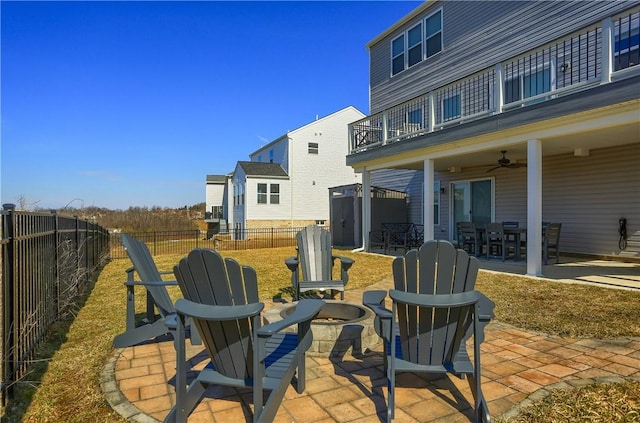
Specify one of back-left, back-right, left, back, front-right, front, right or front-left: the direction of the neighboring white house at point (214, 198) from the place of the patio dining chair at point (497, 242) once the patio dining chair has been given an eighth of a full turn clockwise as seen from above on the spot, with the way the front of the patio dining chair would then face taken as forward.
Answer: back-left

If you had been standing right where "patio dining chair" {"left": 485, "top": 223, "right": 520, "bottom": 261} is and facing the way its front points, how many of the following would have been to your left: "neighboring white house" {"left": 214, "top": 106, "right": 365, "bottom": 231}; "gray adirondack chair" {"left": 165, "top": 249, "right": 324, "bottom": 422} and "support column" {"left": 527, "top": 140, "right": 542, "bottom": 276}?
1

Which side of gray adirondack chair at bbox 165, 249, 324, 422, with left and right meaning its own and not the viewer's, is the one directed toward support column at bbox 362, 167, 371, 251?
front

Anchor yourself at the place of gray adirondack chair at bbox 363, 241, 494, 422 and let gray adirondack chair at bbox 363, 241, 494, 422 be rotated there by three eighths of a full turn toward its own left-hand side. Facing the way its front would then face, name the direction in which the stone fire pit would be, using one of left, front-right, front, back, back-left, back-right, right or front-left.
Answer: right

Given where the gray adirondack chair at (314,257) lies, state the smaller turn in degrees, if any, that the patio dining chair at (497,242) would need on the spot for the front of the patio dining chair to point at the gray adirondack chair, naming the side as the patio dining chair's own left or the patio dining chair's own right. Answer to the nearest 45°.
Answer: approximately 135° to the patio dining chair's own right

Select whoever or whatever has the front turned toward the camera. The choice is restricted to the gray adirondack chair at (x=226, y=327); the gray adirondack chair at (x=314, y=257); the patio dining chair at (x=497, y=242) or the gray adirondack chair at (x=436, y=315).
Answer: the gray adirondack chair at (x=314, y=257)

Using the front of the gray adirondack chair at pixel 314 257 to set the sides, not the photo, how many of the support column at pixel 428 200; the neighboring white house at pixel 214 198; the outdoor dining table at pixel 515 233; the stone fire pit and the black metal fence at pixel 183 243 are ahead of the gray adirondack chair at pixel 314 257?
1

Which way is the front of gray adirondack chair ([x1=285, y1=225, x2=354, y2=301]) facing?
toward the camera

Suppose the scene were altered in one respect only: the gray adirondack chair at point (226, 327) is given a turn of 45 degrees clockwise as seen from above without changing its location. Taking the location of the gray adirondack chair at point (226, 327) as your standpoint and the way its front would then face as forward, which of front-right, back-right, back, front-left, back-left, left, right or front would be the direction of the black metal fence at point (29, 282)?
back-left

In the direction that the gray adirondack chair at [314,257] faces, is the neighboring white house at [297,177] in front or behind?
behind

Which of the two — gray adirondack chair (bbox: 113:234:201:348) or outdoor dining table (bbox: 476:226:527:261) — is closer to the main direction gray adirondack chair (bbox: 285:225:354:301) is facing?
the gray adirondack chair

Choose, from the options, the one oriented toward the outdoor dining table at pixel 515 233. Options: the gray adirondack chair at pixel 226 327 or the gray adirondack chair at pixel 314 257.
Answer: the gray adirondack chair at pixel 226 327

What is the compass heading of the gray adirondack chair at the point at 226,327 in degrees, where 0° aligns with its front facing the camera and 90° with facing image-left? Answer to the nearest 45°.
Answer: approximately 225°

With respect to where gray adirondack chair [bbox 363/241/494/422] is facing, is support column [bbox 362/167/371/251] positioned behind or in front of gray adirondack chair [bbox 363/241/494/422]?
in front

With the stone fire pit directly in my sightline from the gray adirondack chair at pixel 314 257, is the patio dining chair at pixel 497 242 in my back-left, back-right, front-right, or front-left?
back-left

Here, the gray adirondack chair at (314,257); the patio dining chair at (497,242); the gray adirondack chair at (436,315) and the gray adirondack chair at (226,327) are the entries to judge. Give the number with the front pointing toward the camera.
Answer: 1

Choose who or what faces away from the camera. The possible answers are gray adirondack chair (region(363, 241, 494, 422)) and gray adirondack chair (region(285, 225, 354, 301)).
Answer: gray adirondack chair (region(363, 241, 494, 422))

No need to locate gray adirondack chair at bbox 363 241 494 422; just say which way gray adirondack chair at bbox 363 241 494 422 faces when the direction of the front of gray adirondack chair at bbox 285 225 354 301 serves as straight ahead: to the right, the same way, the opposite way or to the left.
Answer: the opposite way

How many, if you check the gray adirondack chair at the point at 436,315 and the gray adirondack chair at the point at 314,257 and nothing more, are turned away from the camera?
1

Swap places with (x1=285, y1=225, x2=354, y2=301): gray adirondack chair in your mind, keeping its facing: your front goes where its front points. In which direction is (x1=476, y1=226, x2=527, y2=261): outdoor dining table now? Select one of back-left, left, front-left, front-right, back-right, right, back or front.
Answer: back-left

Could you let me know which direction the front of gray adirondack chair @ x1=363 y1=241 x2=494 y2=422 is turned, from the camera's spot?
facing away from the viewer
